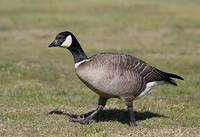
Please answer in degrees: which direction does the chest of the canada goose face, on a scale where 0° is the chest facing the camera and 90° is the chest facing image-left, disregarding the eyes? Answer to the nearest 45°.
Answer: approximately 90°
